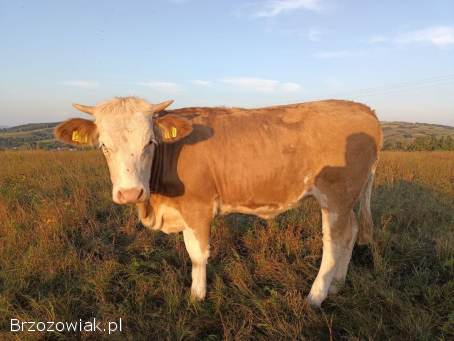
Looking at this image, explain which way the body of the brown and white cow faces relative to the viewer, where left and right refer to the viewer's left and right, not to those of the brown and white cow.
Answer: facing to the left of the viewer
